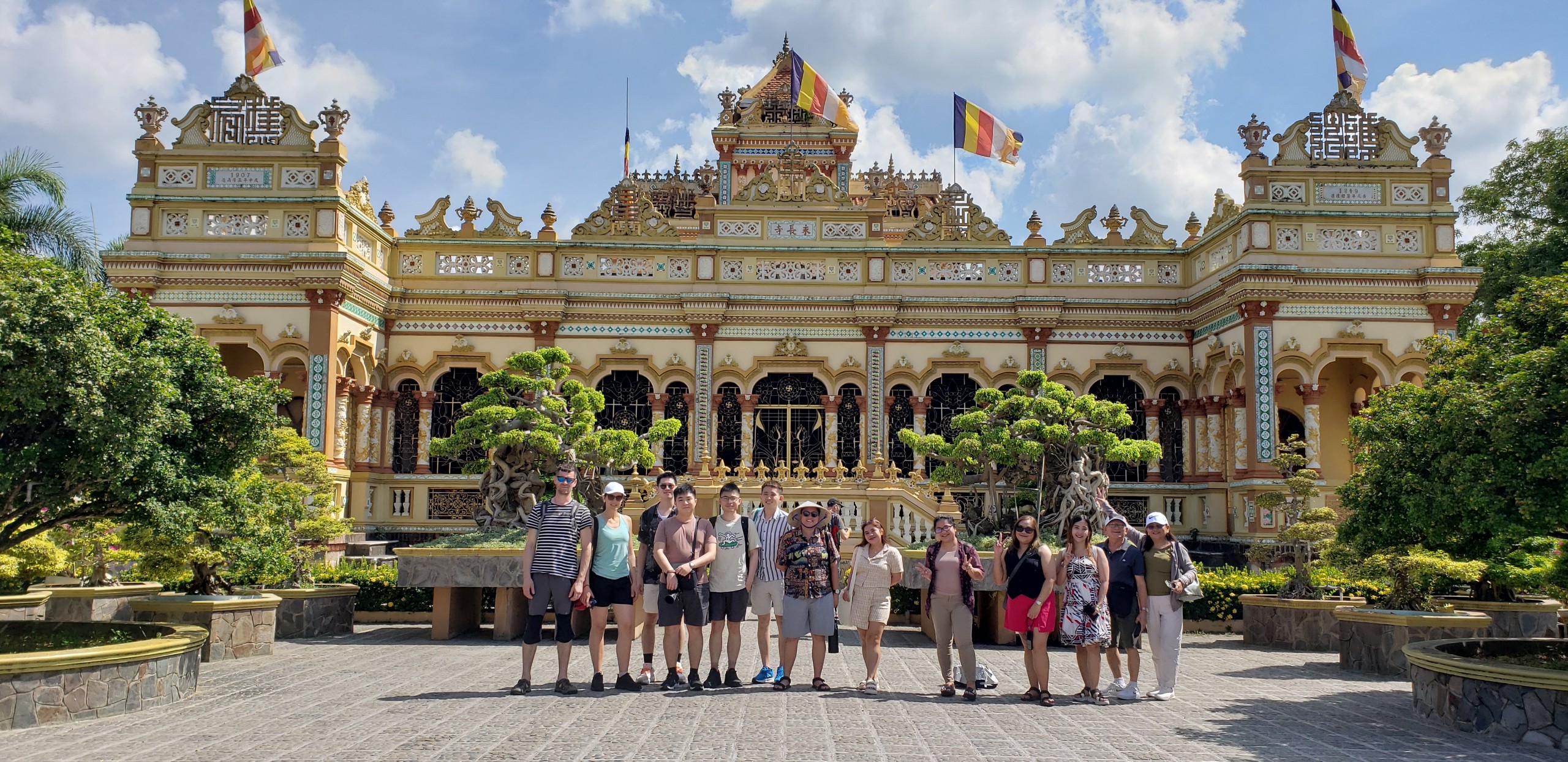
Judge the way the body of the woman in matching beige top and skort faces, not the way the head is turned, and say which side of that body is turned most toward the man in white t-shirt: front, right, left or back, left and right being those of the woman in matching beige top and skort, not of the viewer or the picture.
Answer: right

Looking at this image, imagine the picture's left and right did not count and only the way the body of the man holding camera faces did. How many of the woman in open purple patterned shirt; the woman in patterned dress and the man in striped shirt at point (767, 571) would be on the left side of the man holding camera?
3

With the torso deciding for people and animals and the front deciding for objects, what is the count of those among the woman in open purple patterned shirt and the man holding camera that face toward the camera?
2

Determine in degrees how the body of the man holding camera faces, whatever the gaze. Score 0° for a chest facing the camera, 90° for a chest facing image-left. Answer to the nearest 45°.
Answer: approximately 0°

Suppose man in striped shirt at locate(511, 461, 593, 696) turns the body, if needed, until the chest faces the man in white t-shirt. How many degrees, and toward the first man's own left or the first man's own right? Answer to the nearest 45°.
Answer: approximately 90° to the first man's own left

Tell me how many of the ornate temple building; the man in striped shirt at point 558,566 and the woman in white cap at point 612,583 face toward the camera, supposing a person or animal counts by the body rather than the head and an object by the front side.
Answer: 3

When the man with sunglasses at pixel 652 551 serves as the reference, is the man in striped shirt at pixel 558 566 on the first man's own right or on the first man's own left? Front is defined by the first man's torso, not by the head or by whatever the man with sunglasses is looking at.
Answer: on the first man's own right

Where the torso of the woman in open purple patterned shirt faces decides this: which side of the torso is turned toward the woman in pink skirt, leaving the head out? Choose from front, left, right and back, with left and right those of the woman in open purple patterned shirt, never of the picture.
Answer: left
